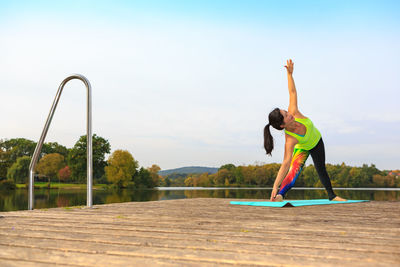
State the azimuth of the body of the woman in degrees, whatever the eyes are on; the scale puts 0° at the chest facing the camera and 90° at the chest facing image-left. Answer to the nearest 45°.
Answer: approximately 0°

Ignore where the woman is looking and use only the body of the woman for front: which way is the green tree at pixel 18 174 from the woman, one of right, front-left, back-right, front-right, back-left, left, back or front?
back-right

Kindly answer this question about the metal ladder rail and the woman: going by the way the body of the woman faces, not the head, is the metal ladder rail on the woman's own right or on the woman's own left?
on the woman's own right

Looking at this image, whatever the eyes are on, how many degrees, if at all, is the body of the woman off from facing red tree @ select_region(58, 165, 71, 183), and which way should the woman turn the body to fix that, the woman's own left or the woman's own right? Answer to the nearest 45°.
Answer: approximately 135° to the woman's own right

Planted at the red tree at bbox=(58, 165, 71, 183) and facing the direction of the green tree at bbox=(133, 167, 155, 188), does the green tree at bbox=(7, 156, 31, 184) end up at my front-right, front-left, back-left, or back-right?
back-right

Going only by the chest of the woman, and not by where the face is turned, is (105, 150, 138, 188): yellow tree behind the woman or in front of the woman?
behind

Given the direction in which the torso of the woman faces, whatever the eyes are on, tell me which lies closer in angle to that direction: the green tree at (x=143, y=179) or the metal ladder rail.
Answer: the metal ladder rail

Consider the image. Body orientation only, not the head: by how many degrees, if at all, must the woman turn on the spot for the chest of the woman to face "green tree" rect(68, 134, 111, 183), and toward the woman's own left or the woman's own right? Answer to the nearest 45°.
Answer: approximately 135° to the woman's own right

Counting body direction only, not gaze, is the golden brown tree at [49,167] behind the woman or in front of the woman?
behind
